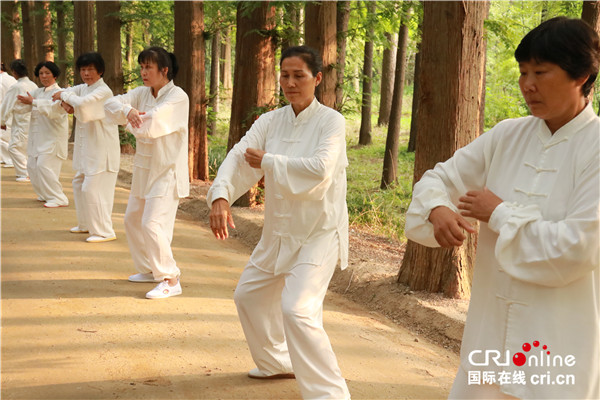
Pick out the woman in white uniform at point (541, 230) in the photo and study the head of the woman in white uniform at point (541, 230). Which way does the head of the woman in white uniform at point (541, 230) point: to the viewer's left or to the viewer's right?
to the viewer's left

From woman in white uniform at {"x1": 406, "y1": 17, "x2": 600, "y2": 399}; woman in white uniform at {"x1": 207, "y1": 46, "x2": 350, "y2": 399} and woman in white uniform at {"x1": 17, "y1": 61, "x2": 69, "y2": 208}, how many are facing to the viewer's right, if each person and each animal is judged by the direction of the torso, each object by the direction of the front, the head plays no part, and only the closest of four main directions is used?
0

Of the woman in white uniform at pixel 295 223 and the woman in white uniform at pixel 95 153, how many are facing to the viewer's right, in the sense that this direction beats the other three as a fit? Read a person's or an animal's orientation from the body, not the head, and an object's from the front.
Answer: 0

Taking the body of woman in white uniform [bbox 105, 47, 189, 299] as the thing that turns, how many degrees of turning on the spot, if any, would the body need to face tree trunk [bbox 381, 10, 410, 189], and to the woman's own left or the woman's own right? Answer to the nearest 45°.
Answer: approximately 180°

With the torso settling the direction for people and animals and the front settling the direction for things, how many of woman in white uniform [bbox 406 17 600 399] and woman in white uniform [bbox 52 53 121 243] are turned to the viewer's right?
0

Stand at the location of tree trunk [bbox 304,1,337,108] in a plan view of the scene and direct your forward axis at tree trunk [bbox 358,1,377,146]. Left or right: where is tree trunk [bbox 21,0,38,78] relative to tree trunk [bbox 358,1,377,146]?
left

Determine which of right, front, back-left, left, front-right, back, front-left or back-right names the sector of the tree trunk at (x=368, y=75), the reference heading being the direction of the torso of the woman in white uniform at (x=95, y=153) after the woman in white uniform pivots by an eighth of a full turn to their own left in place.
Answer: back-left

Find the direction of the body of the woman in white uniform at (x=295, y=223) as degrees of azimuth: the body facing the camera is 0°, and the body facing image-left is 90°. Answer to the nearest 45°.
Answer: approximately 45°

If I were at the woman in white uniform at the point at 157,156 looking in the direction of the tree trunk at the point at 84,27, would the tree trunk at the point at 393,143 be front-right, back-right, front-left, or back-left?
front-right

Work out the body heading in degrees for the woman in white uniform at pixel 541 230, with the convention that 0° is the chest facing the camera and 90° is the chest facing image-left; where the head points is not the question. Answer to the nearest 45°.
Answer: approximately 45°

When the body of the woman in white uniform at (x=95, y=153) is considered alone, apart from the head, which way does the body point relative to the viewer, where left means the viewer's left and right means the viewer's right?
facing the viewer and to the left of the viewer

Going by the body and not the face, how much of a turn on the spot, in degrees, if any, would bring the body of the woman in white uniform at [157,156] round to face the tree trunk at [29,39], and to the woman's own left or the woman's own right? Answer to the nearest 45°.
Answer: approximately 135° to the woman's own right

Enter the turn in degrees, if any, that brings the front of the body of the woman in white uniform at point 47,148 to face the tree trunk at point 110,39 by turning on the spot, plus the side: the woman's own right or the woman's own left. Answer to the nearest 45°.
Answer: approximately 135° to the woman's own right

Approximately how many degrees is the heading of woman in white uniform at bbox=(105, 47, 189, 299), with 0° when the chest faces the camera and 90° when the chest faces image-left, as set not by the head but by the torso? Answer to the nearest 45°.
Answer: approximately 45°

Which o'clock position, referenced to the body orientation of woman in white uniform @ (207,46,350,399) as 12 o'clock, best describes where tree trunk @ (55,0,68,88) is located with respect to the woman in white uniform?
The tree trunk is roughly at 4 o'clock from the woman in white uniform.

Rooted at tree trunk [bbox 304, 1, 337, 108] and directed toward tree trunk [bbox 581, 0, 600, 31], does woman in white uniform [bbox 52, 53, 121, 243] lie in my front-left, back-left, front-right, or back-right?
back-right

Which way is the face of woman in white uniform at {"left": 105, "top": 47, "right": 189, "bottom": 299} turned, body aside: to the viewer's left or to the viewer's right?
to the viewer's left
